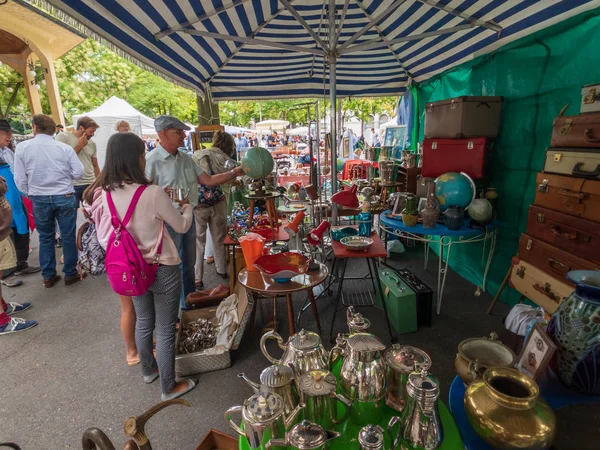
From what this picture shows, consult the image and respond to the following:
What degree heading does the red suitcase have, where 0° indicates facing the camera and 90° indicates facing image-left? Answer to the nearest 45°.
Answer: approximately 0°

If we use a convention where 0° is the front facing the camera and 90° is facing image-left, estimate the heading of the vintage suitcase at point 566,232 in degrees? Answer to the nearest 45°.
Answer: approximately 45°

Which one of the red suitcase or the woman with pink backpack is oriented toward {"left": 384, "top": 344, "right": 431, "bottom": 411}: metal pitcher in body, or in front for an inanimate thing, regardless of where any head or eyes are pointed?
the red suitcase

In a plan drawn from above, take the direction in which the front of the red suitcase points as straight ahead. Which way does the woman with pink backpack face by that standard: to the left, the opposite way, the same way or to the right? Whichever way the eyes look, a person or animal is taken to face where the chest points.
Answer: the opposite way

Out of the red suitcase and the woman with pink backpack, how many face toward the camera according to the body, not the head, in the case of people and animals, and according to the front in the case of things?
1

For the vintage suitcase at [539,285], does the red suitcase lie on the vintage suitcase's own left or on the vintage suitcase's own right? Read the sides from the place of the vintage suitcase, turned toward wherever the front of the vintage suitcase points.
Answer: on the vintage suitcase's own right

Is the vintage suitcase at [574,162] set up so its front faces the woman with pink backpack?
yes

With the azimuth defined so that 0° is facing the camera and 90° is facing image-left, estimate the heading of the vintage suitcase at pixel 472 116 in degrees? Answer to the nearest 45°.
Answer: approximately 45°

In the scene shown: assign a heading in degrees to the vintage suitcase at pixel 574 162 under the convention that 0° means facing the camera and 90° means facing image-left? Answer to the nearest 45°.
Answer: approximately 45°

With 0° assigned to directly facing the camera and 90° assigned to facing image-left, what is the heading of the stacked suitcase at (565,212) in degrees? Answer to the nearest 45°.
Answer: approximately 45°

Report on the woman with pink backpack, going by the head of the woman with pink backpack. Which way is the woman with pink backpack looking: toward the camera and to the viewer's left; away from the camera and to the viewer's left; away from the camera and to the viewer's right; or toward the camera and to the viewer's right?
away from the camera and to the viewer's right
